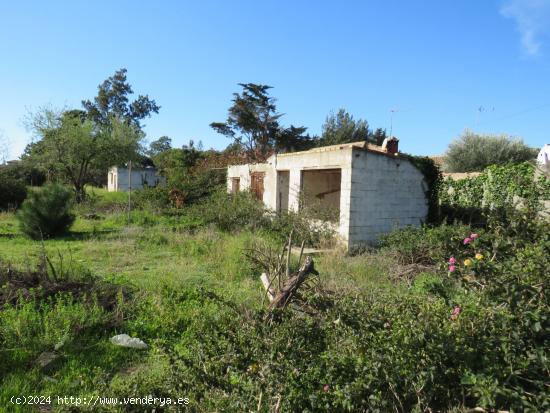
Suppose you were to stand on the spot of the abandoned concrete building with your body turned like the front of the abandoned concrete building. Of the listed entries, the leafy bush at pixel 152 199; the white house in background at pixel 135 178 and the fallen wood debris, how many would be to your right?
2

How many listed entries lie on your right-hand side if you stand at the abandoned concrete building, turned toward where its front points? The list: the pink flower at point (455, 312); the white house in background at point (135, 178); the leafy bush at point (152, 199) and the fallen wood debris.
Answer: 2

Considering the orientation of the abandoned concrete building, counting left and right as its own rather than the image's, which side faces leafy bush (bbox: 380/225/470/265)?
left

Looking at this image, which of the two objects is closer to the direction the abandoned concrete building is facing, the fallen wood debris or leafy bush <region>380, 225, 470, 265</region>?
the fallen wood debris

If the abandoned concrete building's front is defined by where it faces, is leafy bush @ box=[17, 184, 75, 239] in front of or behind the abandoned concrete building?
in front

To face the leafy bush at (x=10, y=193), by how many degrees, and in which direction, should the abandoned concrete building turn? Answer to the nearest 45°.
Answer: approximately 45° to its right

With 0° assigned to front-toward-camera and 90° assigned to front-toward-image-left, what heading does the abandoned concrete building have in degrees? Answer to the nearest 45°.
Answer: approximately 45°

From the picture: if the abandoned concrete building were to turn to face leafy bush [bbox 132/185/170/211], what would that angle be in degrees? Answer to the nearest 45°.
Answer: approximately 90° to its right

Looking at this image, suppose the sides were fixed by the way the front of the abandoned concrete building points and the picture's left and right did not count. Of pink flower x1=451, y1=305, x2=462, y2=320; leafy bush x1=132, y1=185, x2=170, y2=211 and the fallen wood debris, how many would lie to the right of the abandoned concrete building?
1

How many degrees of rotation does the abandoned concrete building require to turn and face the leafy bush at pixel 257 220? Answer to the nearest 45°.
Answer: approximately 45° to its right

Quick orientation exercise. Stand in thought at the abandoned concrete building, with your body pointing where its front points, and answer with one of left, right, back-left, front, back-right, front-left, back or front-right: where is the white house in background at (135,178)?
right

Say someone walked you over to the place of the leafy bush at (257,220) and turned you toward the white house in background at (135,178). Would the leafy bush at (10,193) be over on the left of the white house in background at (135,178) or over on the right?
left

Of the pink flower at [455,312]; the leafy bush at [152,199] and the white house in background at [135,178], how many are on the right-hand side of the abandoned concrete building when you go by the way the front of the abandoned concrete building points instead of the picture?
2

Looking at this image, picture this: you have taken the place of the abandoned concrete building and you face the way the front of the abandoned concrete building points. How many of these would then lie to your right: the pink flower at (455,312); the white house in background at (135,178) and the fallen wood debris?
1

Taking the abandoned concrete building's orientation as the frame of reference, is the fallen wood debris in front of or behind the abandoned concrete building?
in front
